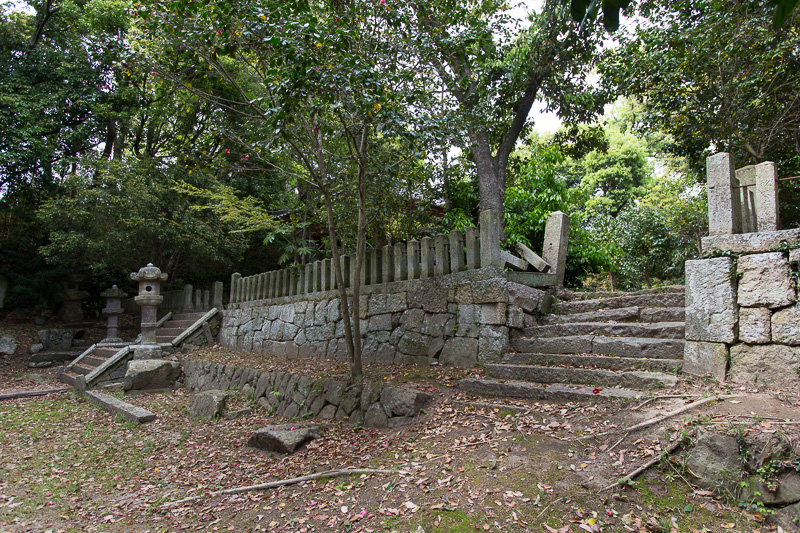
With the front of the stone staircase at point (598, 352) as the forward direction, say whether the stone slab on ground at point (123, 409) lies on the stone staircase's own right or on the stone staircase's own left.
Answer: on the stone staircase's own right

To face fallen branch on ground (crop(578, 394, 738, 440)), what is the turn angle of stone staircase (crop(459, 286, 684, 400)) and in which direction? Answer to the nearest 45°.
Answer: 0° — it already faces it

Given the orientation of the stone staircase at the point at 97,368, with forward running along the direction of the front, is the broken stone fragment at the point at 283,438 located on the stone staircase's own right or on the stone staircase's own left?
on the stone staircase's own left

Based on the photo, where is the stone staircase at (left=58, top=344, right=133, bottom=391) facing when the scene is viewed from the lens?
facing the viewer and to the left of the viewer

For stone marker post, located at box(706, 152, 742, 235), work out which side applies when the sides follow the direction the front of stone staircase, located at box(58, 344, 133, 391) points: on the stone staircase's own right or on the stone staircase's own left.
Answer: on the stone staircase's own left

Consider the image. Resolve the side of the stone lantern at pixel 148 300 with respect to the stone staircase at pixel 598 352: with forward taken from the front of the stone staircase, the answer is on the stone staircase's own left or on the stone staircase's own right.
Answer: on the stone staircase's own right

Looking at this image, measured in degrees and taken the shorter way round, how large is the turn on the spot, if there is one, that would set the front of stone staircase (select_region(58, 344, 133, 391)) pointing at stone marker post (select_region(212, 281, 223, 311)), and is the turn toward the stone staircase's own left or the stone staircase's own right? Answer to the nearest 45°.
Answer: approximately 180°

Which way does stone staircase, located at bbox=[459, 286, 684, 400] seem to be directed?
toward the camera

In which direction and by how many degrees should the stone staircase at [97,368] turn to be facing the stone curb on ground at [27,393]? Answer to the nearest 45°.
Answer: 0° — it already faces it

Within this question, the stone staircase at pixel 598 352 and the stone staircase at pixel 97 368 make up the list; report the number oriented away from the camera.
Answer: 0

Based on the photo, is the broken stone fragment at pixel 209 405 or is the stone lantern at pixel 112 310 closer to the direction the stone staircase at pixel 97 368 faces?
the broken stone fragment
